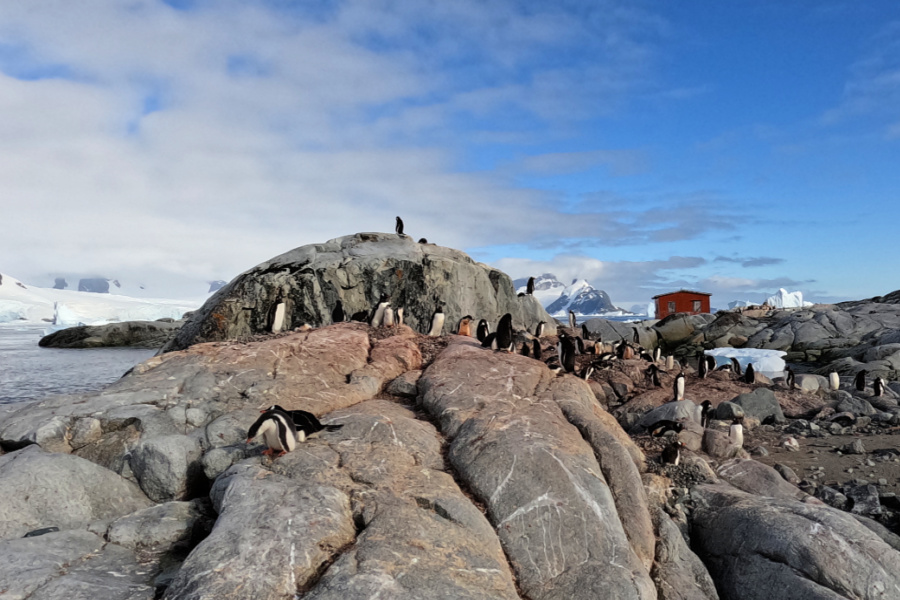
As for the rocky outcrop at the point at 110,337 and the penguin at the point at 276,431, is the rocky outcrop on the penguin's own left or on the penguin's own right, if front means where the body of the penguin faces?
on the penguin's own right

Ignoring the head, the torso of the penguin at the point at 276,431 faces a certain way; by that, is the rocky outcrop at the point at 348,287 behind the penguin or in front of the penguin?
behind

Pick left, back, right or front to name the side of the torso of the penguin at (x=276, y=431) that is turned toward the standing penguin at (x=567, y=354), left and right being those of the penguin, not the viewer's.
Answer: back

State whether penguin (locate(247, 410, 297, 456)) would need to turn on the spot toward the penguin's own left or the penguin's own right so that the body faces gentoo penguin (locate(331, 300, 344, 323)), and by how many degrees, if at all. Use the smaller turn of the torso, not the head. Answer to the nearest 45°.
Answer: approximately 135° to the penguin's own right

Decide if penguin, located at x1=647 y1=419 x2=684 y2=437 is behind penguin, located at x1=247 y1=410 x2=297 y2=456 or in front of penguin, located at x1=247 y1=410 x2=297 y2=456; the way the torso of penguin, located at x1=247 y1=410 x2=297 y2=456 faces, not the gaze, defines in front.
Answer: behind

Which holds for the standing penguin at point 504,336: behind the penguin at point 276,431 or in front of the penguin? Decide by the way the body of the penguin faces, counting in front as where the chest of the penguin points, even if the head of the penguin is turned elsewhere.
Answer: behind

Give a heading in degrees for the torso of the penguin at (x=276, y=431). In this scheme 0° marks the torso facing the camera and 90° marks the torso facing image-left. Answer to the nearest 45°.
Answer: approximately 45°

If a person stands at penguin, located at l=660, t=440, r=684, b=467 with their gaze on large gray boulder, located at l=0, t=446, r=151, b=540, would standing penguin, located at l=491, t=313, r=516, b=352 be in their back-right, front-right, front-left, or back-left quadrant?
front-right

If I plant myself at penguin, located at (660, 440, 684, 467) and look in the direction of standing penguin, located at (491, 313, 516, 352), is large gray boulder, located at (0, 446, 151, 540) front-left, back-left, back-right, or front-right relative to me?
front-left

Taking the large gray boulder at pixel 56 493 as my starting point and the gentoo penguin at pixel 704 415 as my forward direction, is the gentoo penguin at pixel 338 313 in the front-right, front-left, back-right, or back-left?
front-left

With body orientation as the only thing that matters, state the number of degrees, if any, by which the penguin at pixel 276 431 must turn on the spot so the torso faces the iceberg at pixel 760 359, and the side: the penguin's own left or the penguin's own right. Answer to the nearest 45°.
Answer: approximately 180°
